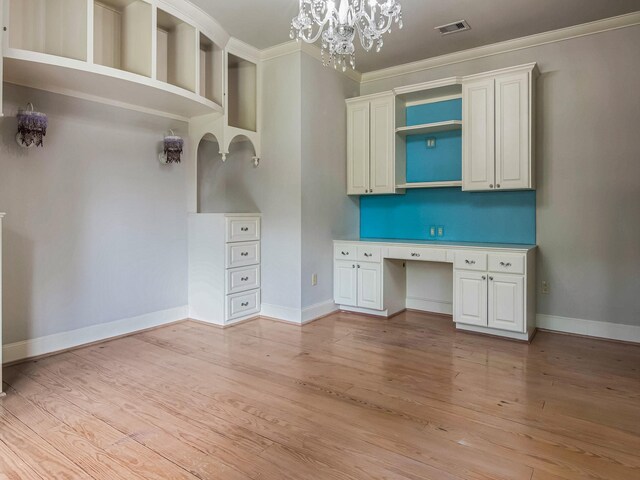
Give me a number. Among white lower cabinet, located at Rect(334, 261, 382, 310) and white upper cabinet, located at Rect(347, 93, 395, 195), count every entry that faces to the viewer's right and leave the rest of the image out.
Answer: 0

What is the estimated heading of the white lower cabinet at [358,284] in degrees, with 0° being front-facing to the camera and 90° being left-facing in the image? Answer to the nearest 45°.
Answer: approximately 45°

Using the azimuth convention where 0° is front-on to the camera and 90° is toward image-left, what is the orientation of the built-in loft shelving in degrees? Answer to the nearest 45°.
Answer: approximately 315°

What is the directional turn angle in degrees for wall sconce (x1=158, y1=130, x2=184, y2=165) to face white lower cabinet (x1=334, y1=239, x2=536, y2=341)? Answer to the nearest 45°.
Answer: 0° — it already faces it

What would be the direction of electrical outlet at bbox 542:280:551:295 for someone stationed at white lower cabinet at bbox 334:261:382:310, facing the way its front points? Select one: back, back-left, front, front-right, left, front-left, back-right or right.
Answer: back-left

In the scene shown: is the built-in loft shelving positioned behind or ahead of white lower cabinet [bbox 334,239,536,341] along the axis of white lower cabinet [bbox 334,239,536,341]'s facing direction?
ahead
